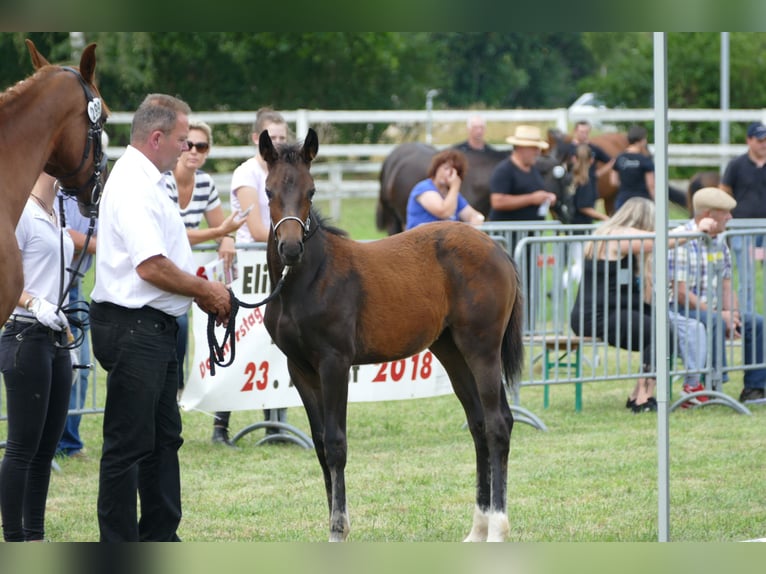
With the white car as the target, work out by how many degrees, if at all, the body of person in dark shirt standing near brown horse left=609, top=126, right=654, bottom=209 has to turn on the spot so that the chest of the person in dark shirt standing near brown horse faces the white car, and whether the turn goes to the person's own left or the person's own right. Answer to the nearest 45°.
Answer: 0° — they already face it

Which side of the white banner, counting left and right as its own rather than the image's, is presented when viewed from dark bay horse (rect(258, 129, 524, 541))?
front

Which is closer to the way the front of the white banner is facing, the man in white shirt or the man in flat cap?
the man in white shirt

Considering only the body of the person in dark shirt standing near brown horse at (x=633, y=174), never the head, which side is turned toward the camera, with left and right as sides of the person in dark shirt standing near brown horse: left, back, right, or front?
back

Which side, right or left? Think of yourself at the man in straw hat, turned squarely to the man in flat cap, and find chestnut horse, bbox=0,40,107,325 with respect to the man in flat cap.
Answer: right

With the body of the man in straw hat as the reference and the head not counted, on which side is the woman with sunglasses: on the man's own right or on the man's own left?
on the man's own right

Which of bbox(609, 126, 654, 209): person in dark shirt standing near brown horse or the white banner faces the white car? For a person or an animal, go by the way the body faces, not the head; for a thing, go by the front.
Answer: the person in dark shirt standing near brown horse

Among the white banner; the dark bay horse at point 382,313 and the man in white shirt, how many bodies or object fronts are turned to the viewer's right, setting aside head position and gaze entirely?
1

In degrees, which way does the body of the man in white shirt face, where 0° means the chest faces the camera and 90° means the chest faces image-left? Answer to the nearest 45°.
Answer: approximately 270°

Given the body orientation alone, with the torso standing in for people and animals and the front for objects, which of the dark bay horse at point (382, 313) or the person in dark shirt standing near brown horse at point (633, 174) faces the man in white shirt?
the dark bay horse

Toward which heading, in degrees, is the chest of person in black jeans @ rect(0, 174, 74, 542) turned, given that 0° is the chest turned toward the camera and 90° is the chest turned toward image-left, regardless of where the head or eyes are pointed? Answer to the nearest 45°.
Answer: approximately 315°
